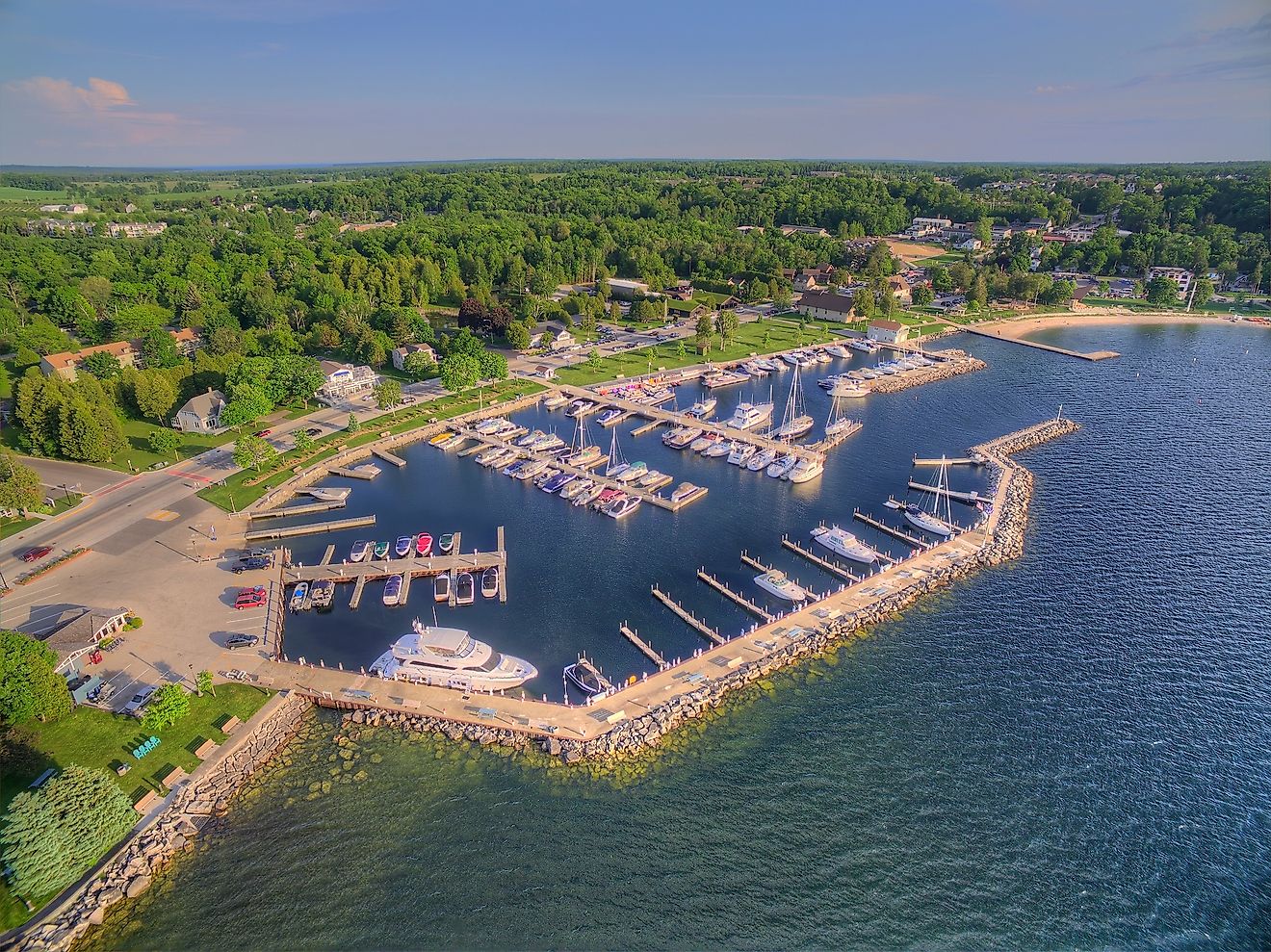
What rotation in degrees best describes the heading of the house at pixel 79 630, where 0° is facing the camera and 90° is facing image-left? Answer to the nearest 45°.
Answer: approximately 315°

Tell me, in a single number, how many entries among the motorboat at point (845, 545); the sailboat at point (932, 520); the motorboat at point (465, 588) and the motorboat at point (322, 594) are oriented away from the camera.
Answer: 2

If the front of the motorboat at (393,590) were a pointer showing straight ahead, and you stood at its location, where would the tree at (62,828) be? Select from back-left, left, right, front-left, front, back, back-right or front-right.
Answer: back-left

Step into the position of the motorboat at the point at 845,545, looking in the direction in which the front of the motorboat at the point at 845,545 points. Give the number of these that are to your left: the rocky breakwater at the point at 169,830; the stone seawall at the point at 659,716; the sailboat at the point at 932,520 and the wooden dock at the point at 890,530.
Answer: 2

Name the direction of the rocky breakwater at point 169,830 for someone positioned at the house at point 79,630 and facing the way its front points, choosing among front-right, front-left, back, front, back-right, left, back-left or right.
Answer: front-right

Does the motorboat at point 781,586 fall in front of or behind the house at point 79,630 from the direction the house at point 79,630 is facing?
in front

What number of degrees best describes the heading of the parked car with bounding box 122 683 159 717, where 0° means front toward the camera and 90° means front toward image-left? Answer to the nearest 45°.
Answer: approximately 45°

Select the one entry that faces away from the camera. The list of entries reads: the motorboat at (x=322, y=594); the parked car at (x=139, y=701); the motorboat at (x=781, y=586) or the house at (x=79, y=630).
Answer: the motorboat at (x=322, y=594)

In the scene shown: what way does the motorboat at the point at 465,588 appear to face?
away from the camera
